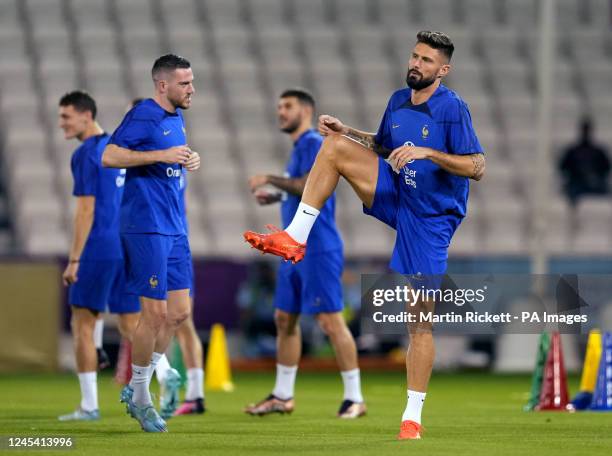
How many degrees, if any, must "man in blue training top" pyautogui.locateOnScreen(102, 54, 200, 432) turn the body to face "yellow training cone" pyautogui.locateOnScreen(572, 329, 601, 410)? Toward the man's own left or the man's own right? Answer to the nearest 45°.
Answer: approximately 90° to the man's own left

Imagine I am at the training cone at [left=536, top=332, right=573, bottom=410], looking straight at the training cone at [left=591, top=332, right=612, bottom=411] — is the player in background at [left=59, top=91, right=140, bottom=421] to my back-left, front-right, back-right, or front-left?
back-right

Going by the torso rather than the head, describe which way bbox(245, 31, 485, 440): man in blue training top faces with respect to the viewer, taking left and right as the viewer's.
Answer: facing the viewer and to the left of the viewer

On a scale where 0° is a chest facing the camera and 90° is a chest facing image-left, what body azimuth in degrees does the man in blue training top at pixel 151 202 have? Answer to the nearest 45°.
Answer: approximately 315°

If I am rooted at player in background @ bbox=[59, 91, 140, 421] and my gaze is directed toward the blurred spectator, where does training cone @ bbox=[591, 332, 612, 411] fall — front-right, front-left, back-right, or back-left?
front-right

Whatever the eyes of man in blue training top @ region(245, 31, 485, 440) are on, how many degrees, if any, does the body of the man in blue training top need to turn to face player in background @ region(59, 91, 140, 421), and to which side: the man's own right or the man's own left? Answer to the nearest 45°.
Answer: approximately 90° to the man's own right

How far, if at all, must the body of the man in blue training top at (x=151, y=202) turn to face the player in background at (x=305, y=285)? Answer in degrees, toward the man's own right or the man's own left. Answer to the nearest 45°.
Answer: approximately 90° to the man's own left

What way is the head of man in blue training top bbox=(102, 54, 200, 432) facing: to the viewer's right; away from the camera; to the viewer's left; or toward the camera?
to the viewer's right

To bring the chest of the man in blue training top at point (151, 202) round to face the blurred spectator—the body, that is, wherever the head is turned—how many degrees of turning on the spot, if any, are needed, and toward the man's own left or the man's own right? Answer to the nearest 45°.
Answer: approximately 90° to the man's own left

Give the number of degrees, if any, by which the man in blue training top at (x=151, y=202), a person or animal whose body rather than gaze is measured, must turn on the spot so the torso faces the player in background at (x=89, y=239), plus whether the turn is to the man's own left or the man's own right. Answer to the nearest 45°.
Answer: approximately 135° to the man's own left

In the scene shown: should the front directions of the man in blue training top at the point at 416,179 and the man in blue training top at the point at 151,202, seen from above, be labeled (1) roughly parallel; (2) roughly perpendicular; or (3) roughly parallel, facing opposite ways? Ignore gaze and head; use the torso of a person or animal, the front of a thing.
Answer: roughly perpendicular

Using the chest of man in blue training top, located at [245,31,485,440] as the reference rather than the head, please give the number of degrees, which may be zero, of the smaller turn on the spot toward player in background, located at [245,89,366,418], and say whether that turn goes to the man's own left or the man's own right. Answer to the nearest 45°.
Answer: approximately 135° to the man's own right
